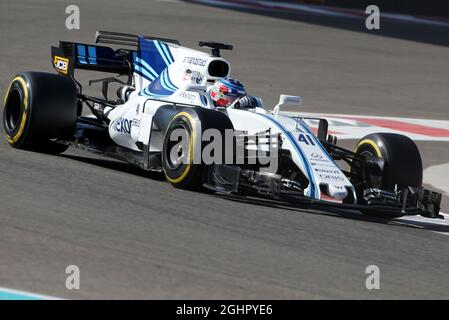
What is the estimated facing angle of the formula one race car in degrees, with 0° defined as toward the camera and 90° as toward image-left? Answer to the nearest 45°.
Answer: approximately 315°
